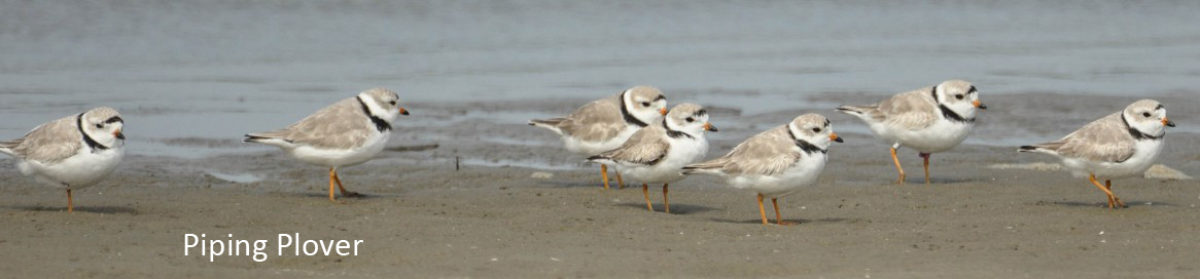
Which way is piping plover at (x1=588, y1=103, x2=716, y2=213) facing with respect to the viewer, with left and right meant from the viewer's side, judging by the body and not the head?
facing to the right of the viewer

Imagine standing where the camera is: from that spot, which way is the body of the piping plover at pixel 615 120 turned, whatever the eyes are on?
to the viewer's right

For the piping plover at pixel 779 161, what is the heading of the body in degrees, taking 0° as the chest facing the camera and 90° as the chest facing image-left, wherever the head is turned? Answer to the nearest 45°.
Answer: approximately 270°

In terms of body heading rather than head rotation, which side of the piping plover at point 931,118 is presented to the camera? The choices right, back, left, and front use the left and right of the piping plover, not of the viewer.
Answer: right

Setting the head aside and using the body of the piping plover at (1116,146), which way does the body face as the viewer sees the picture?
to the viewer's right

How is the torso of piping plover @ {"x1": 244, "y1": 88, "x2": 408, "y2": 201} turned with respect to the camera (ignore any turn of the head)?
to the viewer's right

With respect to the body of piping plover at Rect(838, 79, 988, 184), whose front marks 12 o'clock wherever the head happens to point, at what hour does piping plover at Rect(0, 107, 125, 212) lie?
piping plover at Rect(0, 107, 125, 212) is roughly at 5 o'clock from piping plover at Rect(838, 79, 988, 184).

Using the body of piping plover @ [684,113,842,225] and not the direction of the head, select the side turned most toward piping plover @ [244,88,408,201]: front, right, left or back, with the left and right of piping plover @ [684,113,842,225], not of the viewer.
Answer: back
